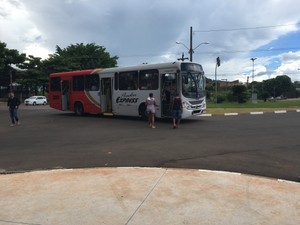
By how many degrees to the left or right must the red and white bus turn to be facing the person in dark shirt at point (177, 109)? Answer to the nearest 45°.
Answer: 0° — it already faces them

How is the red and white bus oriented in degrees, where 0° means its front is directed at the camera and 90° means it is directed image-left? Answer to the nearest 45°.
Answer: approximately 315°
